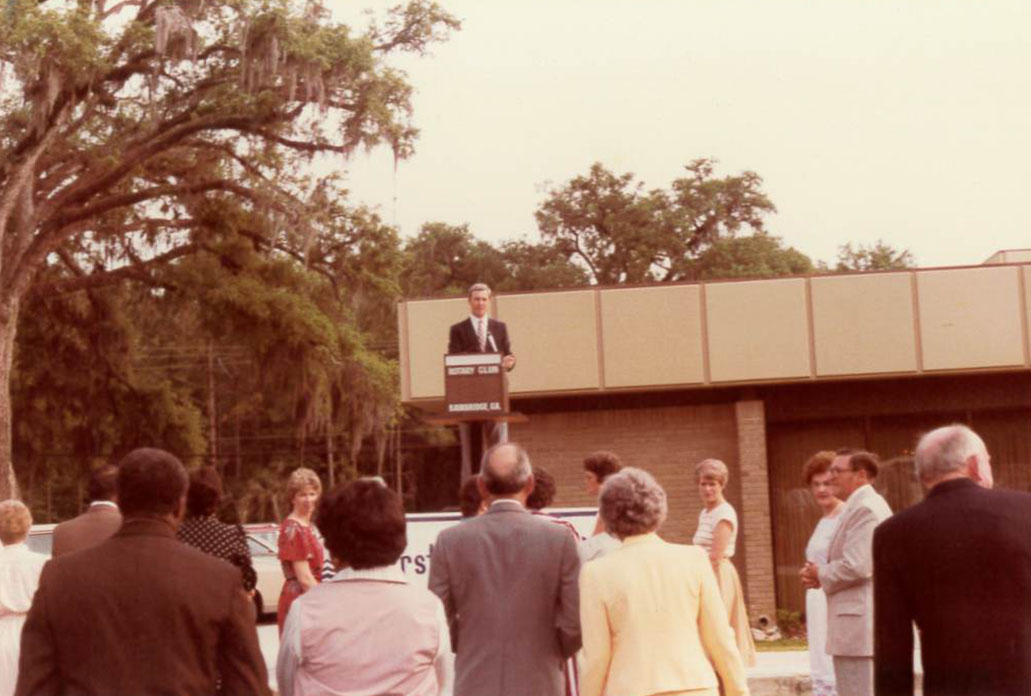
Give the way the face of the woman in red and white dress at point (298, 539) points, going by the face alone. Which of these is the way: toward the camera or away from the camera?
toward the camera

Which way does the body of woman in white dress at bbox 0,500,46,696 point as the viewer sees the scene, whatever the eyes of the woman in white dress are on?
away from the camera

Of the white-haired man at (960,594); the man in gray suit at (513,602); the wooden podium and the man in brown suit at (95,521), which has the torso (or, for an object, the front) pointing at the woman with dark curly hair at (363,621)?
the wooden podium

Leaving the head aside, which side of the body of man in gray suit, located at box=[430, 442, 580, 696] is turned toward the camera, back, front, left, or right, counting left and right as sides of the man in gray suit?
back

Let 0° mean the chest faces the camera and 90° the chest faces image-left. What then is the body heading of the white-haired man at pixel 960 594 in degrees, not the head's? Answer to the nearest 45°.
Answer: approximately 180°

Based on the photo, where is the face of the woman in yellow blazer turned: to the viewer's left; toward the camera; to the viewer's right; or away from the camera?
away from the camera

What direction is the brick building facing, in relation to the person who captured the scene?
facing the viewer

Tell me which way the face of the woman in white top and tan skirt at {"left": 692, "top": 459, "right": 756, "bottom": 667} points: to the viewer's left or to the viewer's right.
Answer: to the viewer's left

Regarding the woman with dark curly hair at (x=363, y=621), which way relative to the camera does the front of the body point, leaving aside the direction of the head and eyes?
away from the camera

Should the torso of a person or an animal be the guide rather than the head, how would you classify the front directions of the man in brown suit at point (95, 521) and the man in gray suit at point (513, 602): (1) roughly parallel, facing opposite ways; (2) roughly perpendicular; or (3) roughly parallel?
roughly parallel

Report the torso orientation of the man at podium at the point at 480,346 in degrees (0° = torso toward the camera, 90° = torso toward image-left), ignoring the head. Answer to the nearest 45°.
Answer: approximately 0°

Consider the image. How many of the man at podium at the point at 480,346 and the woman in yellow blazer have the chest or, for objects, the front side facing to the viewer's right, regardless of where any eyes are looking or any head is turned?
0

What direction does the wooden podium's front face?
toward the camera

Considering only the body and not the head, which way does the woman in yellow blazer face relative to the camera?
away from the camera

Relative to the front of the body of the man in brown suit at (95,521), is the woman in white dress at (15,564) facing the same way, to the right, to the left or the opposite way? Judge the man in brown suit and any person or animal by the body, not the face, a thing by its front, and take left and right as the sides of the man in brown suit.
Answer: the same way

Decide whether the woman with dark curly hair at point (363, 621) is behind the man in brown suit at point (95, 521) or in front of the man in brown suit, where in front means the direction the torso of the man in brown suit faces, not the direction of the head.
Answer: behind
